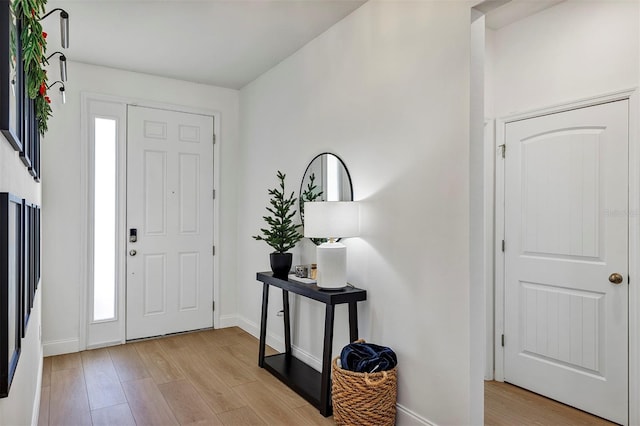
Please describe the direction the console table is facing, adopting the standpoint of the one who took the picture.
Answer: facing the viewer and to the left of the viewer

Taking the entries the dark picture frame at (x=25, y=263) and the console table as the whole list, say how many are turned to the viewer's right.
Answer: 1

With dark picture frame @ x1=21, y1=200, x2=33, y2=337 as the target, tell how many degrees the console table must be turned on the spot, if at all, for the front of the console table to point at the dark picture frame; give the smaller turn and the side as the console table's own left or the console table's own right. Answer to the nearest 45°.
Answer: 0° — it already faces it

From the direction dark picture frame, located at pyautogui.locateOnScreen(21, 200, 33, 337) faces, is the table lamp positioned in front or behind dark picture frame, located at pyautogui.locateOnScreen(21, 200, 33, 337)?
in front

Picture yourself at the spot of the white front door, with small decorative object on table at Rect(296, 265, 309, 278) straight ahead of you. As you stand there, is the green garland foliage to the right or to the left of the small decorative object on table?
right

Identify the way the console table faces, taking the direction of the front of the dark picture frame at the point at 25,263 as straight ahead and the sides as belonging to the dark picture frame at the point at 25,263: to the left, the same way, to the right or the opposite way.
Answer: the opposite way

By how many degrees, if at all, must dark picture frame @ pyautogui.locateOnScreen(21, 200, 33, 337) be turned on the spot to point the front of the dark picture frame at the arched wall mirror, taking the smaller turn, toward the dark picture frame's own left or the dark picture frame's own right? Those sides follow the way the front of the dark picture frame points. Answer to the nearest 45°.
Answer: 0° — it already faces it

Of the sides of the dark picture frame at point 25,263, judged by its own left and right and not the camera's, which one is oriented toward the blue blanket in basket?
front

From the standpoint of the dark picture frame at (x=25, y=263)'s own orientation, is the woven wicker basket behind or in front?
in front

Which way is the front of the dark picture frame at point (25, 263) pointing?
to the viewer's right

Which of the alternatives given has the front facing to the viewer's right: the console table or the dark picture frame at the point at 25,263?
the dark picture frame

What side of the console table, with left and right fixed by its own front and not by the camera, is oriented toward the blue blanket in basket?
left

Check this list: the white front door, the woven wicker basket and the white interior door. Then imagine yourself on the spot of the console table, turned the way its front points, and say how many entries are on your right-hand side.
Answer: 1

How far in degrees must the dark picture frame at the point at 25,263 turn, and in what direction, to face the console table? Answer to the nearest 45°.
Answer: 0° — it already faces it
